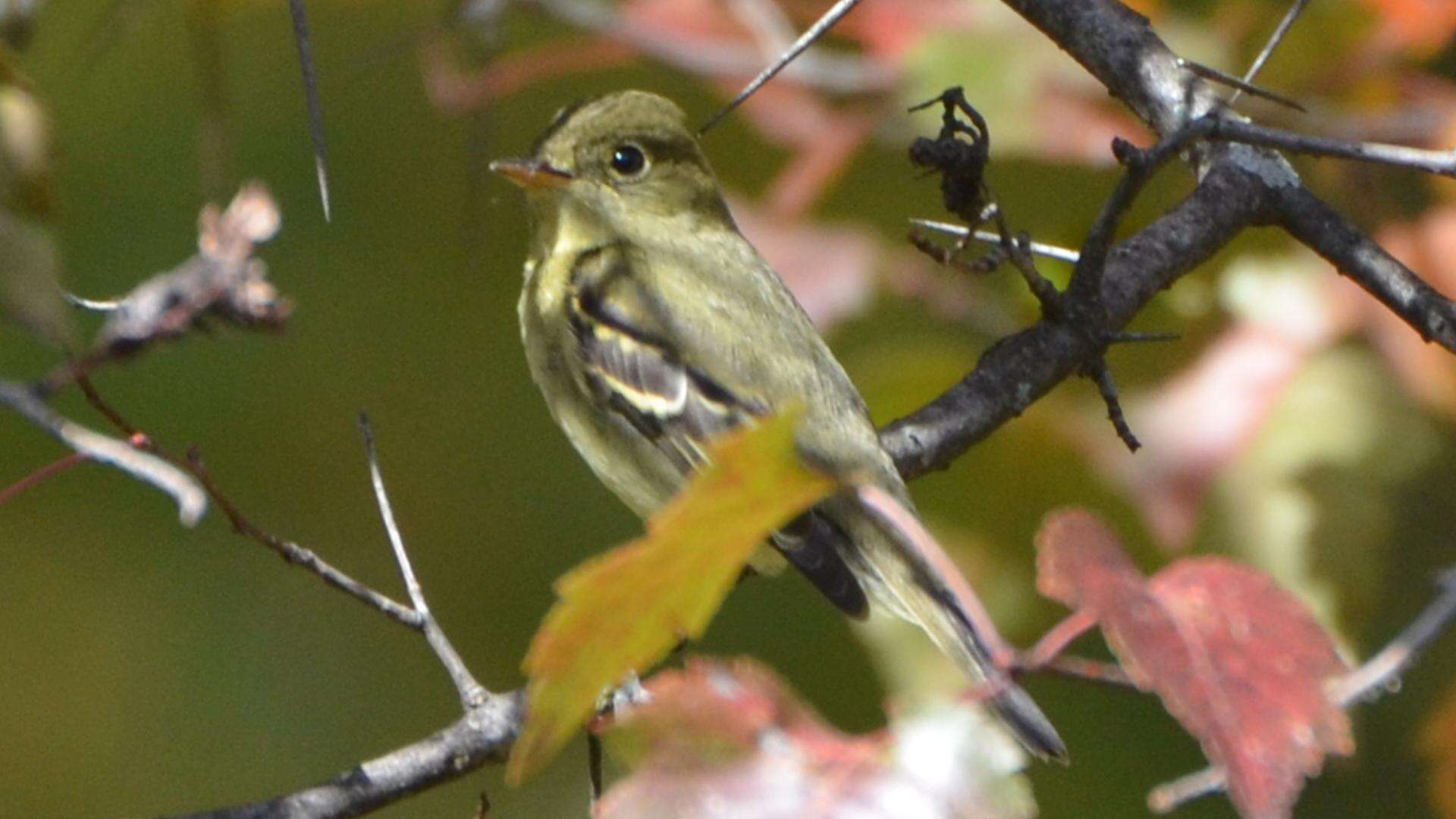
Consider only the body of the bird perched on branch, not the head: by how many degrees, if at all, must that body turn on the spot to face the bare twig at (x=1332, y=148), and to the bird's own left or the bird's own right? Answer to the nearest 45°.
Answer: approximately 135° to the bird's own left

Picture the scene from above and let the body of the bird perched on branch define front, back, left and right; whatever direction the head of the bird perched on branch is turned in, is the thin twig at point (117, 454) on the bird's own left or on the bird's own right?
on the bird's own left

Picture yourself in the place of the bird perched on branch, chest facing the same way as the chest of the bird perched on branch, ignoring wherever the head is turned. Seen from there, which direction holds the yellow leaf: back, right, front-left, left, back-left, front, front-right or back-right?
left

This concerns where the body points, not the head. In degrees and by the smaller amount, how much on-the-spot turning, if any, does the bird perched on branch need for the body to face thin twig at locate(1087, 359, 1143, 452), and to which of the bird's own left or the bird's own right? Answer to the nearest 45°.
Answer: approximately 135° to the bird's own left

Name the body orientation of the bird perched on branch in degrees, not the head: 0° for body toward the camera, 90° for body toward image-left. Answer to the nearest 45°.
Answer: approximately 90°

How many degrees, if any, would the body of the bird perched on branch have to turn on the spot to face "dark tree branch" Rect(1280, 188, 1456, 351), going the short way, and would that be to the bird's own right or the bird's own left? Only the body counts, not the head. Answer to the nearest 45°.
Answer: approximately 135° to the bird's own left

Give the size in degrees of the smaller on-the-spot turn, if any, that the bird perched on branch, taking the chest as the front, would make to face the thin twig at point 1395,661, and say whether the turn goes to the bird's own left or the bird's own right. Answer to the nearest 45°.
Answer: approximately 135° to the bird's own left

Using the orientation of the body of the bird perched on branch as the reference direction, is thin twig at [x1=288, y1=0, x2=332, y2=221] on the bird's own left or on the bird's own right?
on the bird's own right
